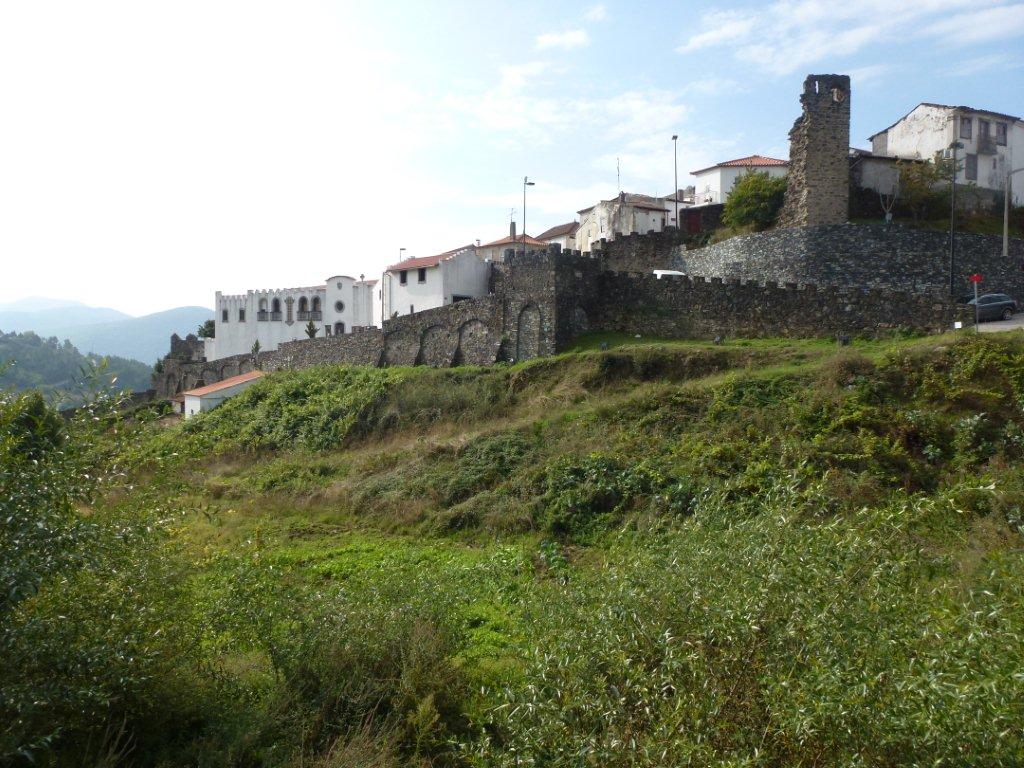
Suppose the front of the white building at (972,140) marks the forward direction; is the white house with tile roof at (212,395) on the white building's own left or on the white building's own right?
on the white building's own right

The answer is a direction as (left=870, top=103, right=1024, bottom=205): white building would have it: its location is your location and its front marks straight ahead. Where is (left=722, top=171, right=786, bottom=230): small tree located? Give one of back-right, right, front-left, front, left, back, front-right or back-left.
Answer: right

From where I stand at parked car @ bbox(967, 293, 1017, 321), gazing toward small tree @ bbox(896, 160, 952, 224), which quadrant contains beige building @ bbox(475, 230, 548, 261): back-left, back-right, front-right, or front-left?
front-left

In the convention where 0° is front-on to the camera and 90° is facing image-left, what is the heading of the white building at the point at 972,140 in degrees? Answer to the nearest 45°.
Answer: approximately 315°

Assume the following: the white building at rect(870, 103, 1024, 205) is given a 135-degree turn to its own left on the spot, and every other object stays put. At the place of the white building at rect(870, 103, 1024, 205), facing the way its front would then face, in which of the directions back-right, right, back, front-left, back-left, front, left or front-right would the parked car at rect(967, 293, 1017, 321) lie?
back

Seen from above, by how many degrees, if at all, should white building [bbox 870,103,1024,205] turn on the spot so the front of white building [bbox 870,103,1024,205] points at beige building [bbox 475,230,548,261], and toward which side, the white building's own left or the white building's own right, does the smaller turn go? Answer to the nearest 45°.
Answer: approximately 135° to the white building's own right

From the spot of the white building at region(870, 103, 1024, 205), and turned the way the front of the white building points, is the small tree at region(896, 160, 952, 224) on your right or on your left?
on your right

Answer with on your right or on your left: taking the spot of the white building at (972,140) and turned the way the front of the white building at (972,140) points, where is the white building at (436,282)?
on your right

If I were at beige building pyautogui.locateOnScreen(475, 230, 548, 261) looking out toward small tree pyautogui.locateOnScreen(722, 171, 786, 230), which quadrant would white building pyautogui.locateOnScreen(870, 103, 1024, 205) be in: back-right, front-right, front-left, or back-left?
front-left

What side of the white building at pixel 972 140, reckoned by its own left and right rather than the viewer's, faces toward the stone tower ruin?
right
